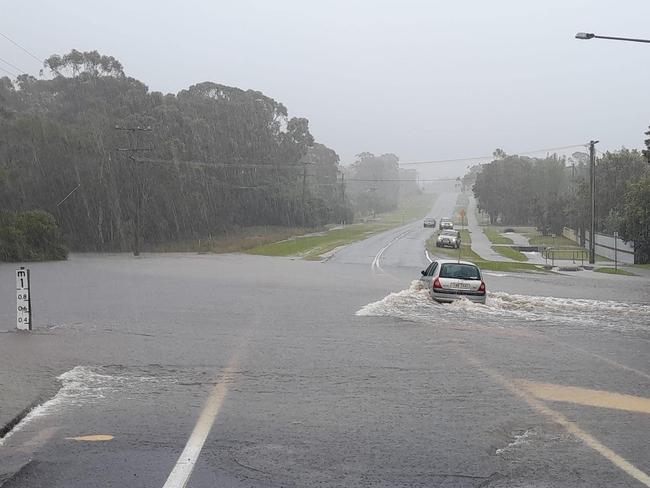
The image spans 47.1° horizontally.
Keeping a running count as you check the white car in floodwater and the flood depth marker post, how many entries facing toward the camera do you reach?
1

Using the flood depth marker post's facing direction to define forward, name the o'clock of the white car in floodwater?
The white car in floodwater is roughly at 9 o'clock from the flood depth marker post.

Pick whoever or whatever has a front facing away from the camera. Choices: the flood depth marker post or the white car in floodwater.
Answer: the white car in floodwater

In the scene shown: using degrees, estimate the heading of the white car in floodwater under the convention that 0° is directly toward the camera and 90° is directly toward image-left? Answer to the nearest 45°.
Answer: approximately 180°

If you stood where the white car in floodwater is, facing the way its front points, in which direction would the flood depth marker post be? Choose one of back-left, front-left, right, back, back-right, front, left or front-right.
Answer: back-left

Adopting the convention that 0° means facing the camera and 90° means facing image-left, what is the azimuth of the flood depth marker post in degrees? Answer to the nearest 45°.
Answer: approximately 0°
